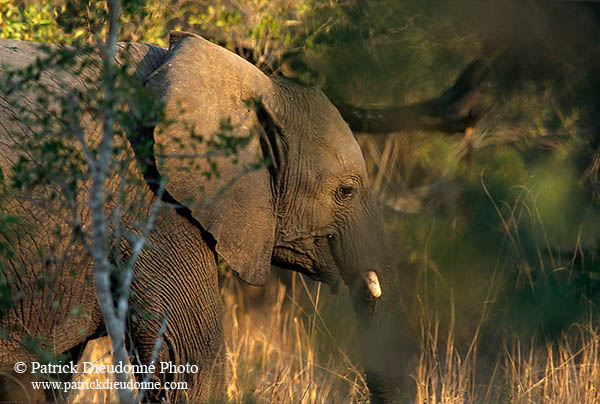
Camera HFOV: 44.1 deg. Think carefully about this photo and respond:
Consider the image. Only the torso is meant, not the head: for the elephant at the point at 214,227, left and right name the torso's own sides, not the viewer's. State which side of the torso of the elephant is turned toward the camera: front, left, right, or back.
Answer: right
